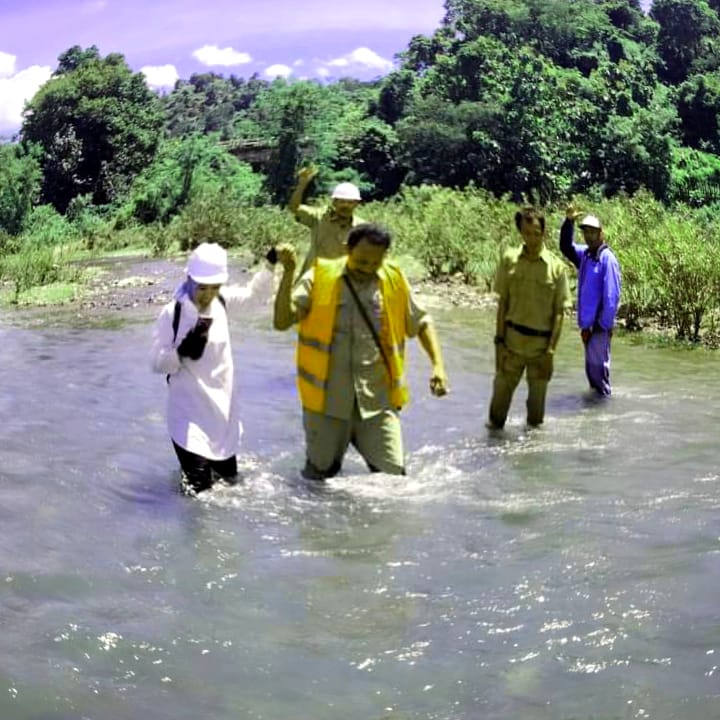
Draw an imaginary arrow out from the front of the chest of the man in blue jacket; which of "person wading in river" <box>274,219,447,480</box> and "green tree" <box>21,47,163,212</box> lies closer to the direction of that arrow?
the person wading in river

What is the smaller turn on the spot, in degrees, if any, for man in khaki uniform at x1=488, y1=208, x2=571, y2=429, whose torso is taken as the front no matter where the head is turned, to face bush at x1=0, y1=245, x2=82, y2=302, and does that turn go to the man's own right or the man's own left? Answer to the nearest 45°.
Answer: approximately 135° to the man's own right

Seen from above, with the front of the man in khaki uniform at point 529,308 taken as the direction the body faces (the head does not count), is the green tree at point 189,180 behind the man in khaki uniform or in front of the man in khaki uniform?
behind

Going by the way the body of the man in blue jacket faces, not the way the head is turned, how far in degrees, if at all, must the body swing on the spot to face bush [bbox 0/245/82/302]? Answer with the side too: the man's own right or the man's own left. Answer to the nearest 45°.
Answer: approximately 90° to the man's own right

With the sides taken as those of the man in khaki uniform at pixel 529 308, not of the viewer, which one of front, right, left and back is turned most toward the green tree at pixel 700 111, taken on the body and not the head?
back

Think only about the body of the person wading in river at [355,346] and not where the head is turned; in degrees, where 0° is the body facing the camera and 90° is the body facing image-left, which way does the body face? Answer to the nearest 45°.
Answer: approximately 0°
